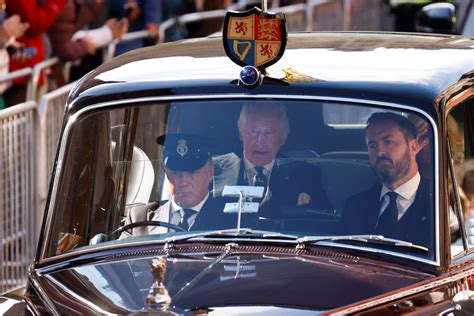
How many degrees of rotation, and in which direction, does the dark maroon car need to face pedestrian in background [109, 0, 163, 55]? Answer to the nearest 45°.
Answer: approximately 135° to its right

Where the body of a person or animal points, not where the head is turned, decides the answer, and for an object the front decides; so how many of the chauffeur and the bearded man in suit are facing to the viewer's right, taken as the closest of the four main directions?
0

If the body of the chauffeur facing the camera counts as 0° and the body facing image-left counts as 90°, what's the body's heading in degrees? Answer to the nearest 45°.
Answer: approximately 0°

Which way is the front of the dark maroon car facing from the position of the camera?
facing the viewer and to the left of the viewer

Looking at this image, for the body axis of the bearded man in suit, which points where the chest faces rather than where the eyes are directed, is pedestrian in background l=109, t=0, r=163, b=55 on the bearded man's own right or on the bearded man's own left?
on the bearded man's own right

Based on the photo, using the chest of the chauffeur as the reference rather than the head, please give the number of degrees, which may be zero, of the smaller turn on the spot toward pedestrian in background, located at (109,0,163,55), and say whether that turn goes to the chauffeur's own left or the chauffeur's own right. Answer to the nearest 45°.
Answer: approximately 180°
